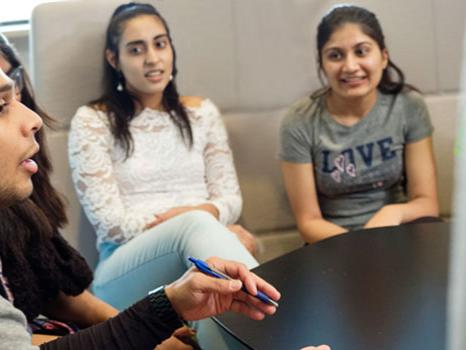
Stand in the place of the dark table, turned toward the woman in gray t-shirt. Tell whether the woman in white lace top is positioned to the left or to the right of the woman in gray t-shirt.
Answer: left

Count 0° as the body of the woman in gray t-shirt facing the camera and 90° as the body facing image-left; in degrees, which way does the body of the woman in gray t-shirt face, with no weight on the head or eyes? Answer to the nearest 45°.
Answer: approximately 0°

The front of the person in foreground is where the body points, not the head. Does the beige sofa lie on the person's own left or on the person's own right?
on the person's own left

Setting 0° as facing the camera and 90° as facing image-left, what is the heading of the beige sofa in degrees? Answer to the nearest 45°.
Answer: approximately 0°

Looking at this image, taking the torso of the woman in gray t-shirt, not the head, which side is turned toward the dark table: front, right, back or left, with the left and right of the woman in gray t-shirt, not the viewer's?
front

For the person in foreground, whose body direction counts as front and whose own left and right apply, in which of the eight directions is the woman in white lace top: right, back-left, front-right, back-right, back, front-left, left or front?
left

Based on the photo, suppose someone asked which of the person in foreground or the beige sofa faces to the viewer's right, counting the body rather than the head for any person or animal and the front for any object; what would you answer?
the person in foreground

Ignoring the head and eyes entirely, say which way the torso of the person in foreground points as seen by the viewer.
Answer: to the viewer's right

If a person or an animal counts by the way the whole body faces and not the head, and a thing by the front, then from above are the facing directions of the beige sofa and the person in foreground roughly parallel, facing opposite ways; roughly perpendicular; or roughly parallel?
roughly perpendicular
